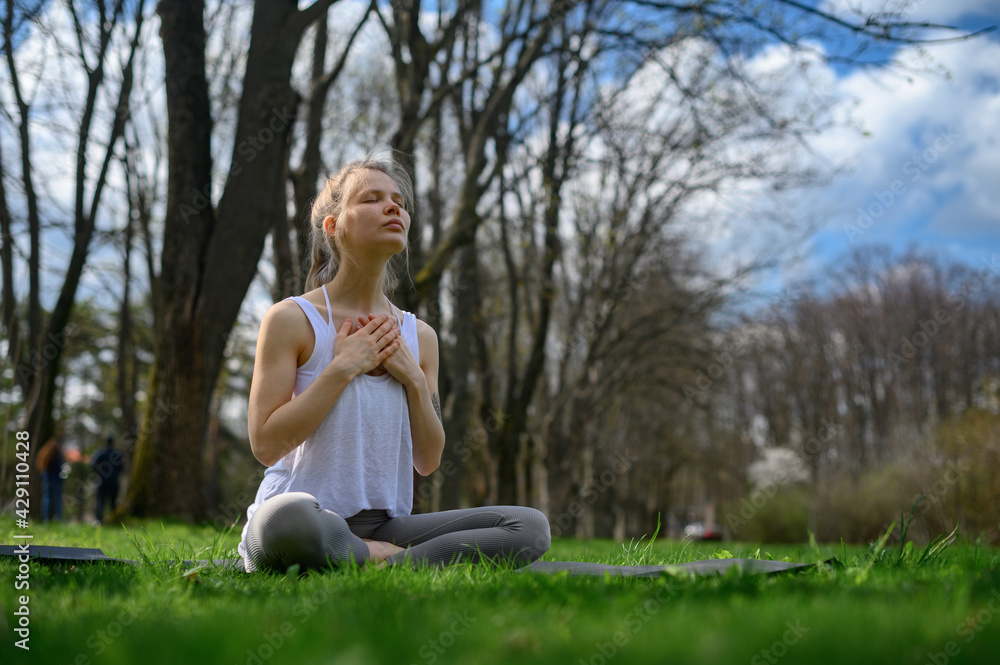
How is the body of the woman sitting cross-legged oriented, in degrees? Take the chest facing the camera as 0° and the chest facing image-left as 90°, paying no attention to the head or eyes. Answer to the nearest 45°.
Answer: approximately 315°

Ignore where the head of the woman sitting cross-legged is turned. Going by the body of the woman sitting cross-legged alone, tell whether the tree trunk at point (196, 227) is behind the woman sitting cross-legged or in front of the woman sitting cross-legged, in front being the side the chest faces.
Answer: behind
